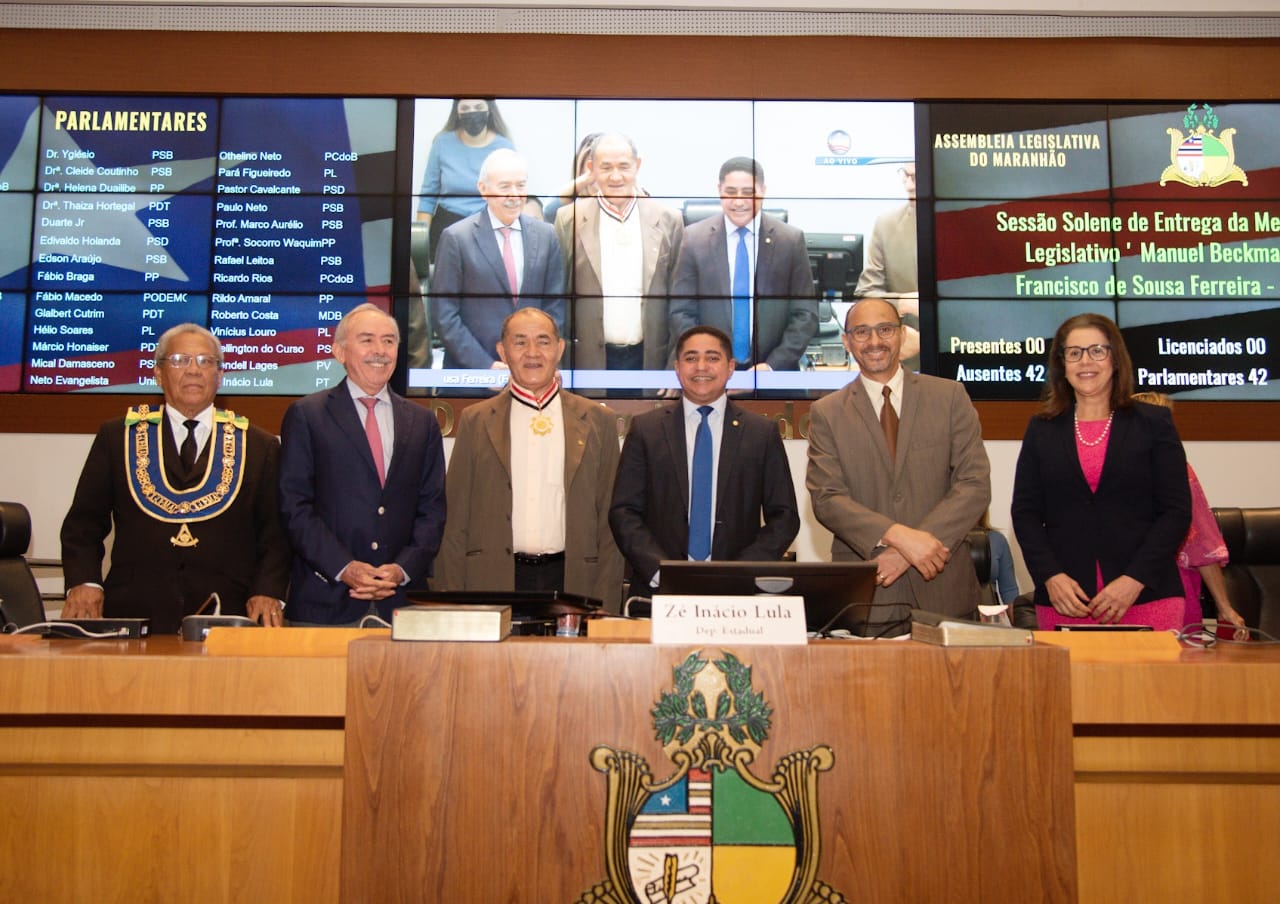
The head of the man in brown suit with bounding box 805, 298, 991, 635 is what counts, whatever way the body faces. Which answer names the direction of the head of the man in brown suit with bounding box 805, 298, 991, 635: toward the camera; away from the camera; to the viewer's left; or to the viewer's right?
toward the camera

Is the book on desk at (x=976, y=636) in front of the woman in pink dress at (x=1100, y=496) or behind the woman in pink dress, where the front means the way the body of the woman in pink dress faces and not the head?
in front

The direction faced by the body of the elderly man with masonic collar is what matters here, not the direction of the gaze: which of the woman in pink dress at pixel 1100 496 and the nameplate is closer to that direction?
the nameplate

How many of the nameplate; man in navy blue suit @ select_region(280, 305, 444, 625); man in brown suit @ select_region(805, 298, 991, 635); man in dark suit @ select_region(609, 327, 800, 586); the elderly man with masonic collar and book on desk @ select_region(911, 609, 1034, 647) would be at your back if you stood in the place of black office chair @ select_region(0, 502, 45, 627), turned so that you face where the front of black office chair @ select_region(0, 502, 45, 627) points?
0

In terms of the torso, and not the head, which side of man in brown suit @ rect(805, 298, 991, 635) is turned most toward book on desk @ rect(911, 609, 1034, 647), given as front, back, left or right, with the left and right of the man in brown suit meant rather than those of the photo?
front

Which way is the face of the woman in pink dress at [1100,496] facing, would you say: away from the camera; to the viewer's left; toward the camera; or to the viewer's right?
toward the camera

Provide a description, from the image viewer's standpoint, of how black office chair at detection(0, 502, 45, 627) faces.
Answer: facing the viewer

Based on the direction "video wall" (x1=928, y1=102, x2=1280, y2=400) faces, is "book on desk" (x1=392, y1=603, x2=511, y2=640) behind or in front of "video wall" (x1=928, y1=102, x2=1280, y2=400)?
in front

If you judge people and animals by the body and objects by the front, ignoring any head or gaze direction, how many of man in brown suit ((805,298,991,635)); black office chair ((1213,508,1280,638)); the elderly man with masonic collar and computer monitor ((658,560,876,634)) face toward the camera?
3

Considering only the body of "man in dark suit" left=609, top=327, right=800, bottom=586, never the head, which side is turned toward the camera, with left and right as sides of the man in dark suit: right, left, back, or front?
front

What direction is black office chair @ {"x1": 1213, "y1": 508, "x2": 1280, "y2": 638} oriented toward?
toward the camera

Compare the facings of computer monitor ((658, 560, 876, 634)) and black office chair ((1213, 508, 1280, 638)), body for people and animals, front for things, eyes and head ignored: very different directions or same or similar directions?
very different directions

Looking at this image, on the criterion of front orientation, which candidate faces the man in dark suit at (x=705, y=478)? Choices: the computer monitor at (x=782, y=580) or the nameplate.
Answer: the computer monitor

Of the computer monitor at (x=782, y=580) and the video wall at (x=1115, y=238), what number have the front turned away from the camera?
1

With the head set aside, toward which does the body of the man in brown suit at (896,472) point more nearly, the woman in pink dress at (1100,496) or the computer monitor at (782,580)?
the computer monitor

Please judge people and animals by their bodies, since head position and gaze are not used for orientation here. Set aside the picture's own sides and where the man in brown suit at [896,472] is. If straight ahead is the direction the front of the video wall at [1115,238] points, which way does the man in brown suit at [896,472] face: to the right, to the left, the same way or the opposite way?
the same way

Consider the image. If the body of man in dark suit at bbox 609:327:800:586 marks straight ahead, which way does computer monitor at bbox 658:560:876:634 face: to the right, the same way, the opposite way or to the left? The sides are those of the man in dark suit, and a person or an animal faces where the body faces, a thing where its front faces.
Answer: the opposite way
